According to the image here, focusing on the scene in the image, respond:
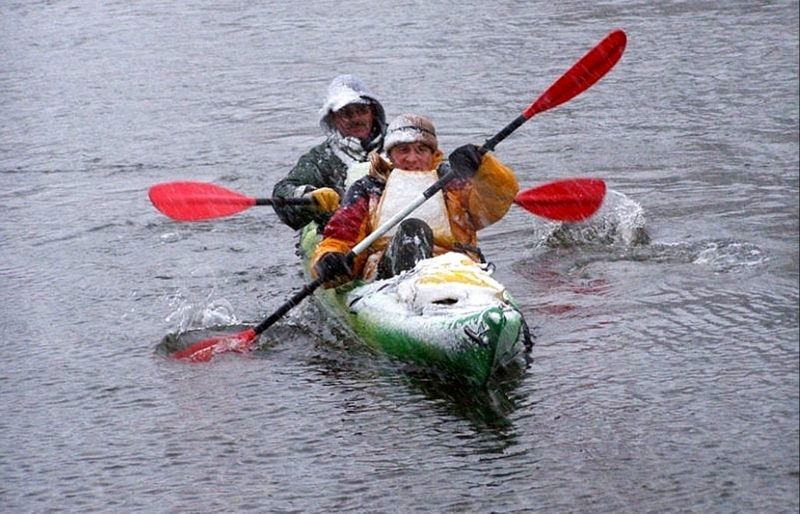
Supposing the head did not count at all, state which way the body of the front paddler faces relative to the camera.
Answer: toward the camera

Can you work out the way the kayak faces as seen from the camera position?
facing the viewer and to the right of the viewer
